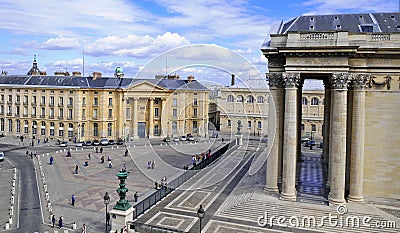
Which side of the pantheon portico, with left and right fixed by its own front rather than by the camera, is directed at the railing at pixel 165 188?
front

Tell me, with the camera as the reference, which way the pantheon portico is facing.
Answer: facing to the left of the viewer
